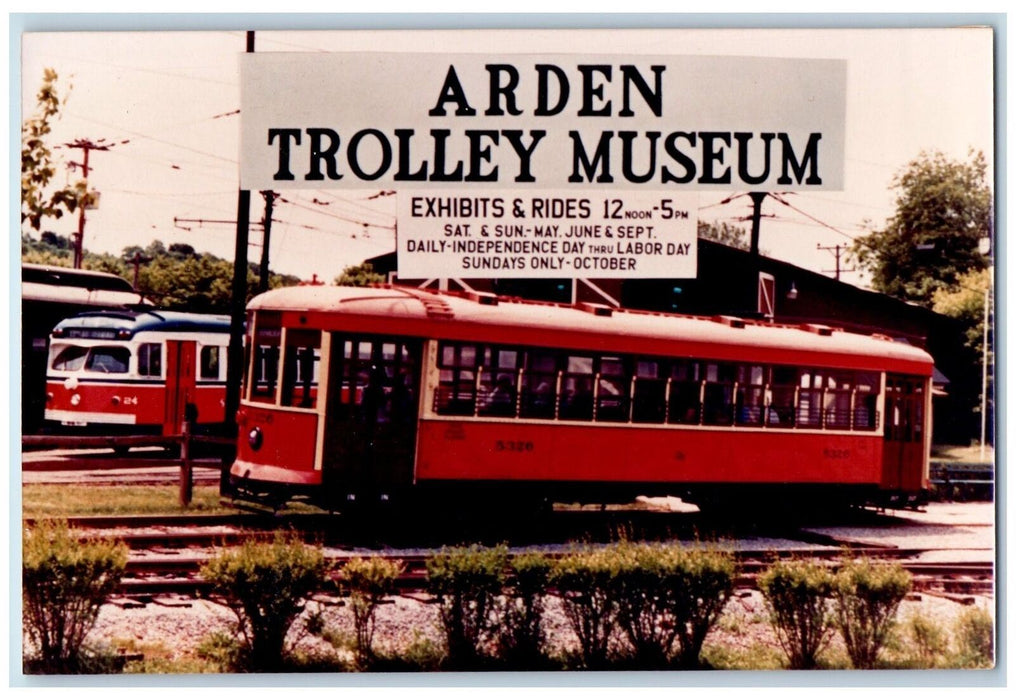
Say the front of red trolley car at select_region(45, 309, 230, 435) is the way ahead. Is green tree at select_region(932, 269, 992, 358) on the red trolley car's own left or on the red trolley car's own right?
on the red trolley car's own left

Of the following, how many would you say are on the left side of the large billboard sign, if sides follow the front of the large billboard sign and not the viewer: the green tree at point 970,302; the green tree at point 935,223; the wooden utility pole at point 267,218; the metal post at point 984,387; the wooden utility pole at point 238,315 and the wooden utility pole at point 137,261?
3

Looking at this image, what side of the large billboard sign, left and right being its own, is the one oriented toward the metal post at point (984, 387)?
left

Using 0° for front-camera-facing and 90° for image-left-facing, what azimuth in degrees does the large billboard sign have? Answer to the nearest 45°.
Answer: approximately 0°

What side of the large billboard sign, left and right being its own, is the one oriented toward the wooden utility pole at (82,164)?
right
